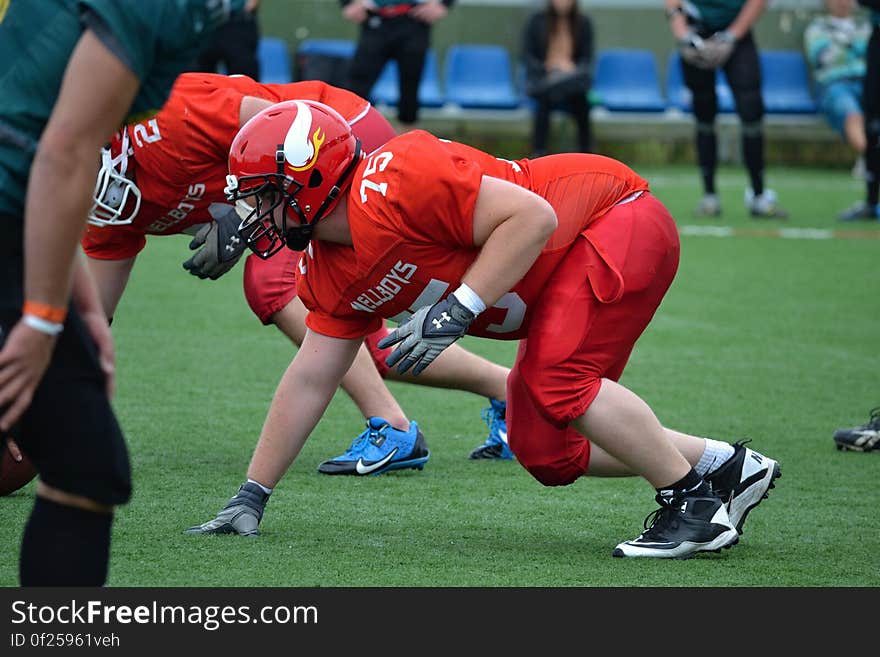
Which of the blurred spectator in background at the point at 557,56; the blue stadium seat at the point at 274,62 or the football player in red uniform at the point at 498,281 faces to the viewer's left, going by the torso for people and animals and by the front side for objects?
the football player in red uniform

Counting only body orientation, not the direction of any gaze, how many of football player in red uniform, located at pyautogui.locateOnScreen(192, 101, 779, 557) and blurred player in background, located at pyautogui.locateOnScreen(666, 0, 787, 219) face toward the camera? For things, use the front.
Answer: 1

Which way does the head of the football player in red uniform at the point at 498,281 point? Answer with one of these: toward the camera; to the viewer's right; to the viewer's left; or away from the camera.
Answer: to the viewer's left

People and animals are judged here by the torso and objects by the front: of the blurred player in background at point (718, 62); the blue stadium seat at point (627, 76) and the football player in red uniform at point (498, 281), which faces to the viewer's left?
the football player in red uniform

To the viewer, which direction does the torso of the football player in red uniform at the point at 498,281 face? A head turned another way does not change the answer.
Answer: to the viewer's left

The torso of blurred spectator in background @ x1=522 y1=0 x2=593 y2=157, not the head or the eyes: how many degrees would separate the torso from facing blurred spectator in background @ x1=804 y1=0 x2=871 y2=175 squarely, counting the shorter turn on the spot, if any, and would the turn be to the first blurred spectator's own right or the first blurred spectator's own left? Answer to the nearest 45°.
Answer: approximately 90° to the first blurred spectator's own left

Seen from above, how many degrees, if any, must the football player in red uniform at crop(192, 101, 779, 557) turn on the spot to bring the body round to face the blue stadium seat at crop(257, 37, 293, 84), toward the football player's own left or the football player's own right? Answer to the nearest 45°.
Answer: approximately 90° to the football player's own right

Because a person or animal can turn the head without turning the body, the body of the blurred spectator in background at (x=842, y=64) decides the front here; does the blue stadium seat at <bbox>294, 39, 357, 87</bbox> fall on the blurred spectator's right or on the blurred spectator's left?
on the blurred spectator's right

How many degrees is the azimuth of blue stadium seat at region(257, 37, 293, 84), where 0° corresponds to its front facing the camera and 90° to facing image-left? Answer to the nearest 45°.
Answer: approximately 0°

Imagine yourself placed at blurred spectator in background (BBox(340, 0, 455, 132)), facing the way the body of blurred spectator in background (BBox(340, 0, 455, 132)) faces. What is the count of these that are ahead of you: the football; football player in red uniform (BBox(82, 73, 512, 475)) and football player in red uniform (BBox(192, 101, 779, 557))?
3

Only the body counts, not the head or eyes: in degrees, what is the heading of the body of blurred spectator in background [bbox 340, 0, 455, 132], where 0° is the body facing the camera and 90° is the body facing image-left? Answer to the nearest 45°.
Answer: approximately 0°

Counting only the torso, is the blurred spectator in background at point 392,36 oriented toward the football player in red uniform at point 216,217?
yes
